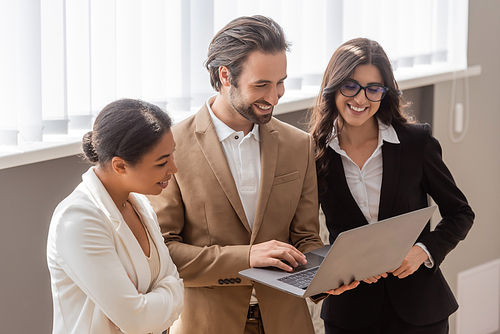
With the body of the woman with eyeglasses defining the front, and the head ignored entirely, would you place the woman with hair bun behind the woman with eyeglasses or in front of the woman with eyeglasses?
in front

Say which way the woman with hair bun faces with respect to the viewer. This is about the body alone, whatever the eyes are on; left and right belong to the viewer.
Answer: facing the viewer and to the right of the viewer

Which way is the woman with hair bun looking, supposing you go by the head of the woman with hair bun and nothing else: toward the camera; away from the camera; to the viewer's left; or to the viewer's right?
to the viewer's right

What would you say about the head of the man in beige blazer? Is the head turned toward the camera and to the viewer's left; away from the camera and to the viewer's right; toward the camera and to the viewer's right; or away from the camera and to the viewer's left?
toward the camera and to the viewer's right

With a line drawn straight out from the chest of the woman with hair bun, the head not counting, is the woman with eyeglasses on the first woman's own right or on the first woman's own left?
on the first woman's own left

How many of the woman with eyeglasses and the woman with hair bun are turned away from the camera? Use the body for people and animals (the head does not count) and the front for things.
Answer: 0

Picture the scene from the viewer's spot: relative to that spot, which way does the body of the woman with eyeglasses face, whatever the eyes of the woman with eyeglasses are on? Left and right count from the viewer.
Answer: facing the viewer
